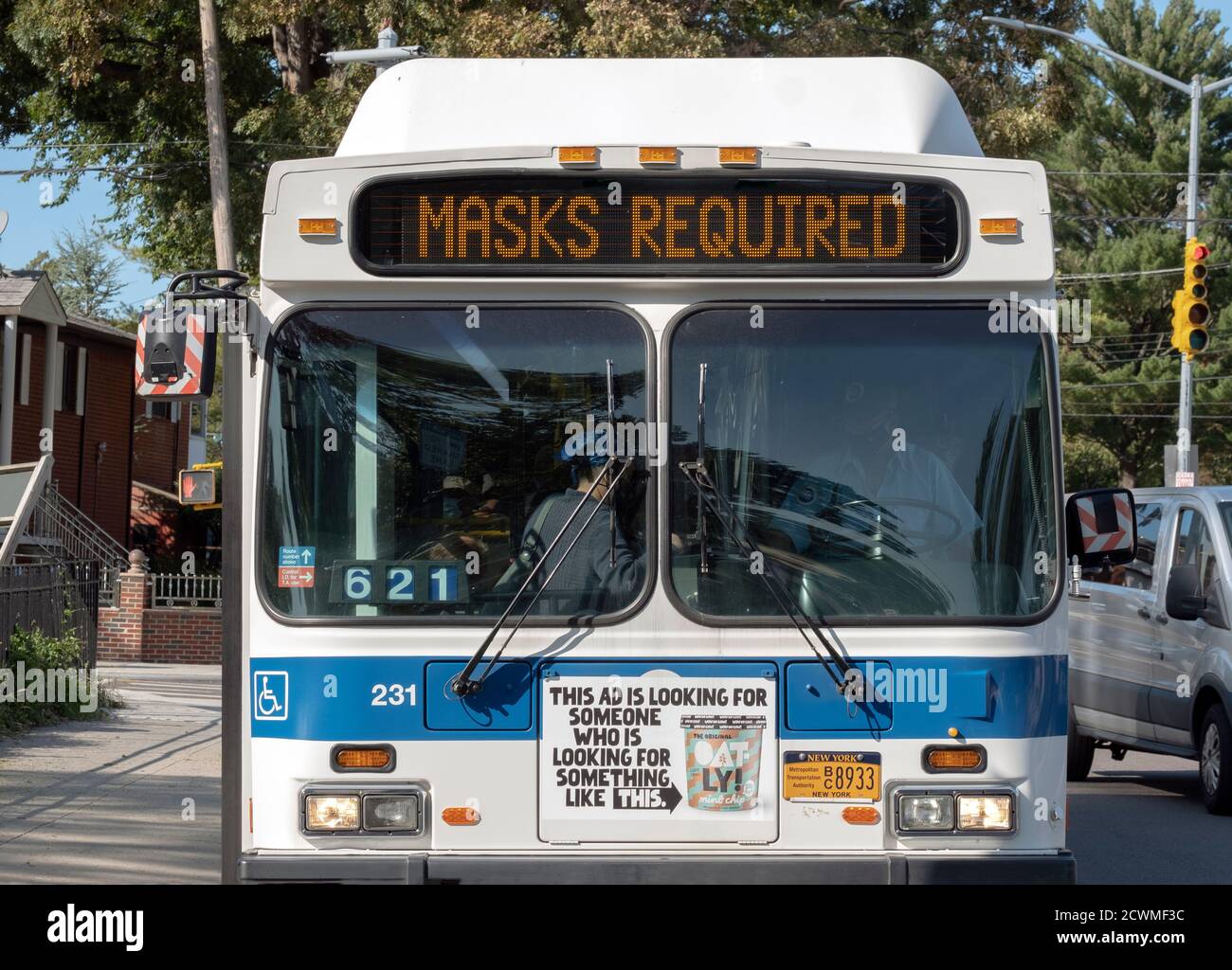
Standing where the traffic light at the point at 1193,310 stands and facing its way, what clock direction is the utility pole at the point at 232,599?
The utility pole is roughly at 2 o'clock from the traffic light.

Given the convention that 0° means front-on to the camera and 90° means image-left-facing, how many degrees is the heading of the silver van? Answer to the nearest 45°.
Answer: approximately 315°

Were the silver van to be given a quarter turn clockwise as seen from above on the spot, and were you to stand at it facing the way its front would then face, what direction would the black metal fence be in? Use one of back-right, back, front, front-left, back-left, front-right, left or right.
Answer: front-right

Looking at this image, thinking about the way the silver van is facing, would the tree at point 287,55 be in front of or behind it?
behind

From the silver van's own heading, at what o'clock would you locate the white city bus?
The white city bus is roughly at 2 o'clock from the silver van.

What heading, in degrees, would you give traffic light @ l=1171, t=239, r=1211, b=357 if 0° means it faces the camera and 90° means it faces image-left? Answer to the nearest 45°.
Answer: approximately 315°

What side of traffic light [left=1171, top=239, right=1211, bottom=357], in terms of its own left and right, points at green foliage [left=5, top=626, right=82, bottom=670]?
right

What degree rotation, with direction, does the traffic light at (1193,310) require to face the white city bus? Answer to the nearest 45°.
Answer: approximately 45° to its right
